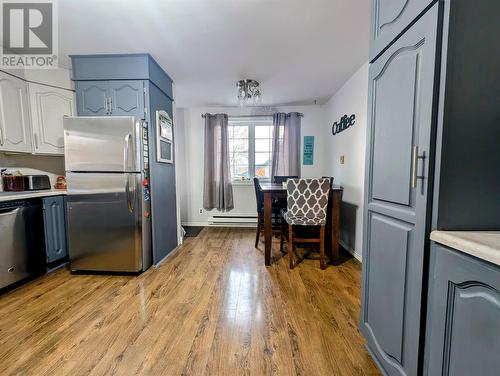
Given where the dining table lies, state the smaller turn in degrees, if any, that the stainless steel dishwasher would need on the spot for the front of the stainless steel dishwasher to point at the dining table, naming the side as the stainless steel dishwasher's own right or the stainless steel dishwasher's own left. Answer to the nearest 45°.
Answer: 0° — it already faces it

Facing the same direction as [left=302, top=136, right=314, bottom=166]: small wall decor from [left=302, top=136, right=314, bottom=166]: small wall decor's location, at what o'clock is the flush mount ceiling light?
The flush mount ceiling light is roughly at 1 o'clock from the small wall decor.

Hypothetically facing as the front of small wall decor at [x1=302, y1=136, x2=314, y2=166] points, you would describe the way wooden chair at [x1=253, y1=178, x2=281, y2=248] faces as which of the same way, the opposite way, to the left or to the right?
to the left

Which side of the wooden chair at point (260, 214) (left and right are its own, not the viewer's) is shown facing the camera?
right

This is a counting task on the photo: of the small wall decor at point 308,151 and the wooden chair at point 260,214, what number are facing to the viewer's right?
1

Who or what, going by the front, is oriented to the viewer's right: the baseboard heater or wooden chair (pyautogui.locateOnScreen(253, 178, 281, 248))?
the wooden chair

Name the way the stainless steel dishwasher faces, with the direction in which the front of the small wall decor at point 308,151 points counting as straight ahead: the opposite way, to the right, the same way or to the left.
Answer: to the left

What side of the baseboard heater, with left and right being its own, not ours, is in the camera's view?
front

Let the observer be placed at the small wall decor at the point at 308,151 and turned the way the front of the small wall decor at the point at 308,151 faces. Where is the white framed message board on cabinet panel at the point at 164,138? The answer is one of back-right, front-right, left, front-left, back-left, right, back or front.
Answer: front-right

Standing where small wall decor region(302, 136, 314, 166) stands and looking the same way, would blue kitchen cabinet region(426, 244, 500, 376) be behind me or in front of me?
in front

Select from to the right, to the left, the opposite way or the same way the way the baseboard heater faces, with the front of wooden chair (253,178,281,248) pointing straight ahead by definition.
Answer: to the right

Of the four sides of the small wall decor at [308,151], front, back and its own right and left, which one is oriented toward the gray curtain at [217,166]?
right

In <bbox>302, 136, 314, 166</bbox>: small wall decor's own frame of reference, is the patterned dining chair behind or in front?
in front

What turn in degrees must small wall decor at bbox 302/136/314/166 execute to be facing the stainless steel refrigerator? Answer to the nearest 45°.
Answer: approximately 45° to its right

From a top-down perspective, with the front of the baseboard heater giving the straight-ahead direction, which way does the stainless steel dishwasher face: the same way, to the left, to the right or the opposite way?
to the left

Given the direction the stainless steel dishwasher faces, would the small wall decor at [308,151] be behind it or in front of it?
in front

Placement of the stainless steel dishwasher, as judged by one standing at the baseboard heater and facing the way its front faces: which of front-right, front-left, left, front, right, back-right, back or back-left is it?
front-right

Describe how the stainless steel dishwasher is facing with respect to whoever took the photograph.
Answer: facing the viewer and to the right of the viewer

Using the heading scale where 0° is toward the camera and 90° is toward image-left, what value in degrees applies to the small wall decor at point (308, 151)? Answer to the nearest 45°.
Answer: approximately 0°
